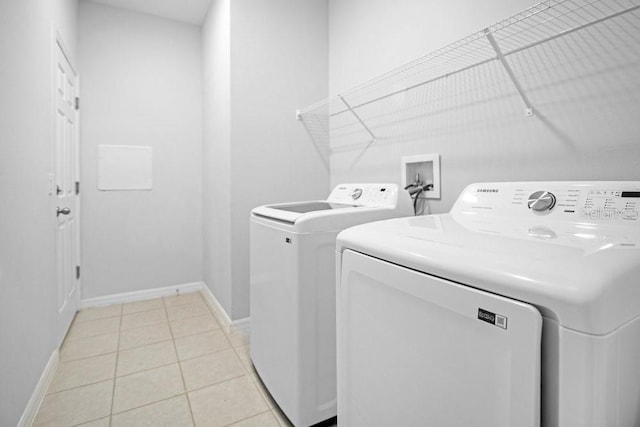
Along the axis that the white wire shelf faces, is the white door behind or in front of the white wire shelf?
in front

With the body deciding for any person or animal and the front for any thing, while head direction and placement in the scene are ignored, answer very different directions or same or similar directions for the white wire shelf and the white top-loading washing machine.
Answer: same or similar directions

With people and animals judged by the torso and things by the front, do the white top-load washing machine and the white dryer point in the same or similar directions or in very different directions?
same or similar directions

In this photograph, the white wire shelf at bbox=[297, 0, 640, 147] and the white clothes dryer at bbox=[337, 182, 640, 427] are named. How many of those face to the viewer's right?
0

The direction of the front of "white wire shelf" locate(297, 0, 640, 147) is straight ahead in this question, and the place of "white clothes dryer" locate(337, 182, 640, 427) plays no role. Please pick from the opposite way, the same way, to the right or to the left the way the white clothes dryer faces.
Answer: the same way

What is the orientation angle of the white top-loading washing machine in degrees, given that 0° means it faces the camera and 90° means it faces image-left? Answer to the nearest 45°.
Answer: approximately 45°

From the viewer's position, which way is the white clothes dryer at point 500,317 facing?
facing the viewer and to the left of the viewer
